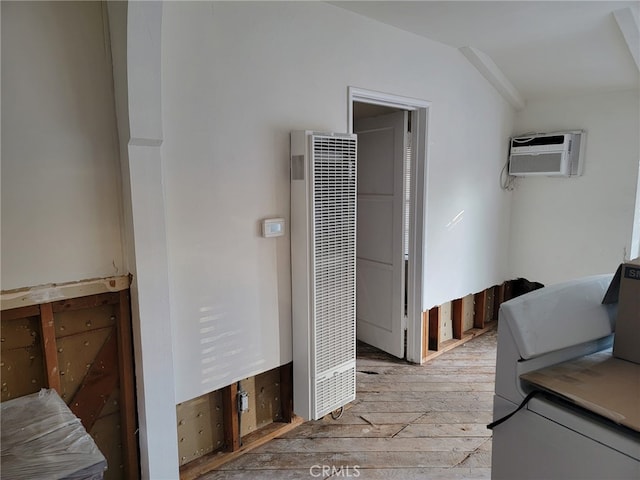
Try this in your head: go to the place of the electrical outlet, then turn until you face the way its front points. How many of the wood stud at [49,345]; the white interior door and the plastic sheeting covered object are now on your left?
1

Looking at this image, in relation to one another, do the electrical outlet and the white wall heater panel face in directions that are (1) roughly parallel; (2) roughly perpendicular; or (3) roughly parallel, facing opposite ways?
roughly parallel

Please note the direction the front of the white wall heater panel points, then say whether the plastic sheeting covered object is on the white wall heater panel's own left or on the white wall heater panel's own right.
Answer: on the white wall heater panel's own right

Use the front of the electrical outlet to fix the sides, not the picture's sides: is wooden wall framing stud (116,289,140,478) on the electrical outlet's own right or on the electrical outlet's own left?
on the electrical outlet's own right

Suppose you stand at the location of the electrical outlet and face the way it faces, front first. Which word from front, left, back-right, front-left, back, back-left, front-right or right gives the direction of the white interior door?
left

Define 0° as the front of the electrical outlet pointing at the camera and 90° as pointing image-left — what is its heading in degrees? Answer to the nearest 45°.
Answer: approximately 315°

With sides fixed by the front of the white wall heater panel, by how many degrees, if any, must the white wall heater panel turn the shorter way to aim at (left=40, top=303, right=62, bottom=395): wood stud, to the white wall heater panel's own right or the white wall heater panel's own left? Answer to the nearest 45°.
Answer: approximately 90° to the white wall heater panel's own right

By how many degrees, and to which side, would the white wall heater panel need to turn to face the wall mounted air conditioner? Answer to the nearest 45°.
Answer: approximately 90° to its left

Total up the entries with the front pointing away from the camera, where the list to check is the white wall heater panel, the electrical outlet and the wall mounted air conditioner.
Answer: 0

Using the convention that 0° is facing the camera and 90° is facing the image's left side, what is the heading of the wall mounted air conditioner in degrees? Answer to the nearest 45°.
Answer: approximately 45°

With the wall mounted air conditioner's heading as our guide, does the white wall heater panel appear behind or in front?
in front

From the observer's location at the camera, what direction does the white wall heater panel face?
facing the viewer and to the right of the viewer

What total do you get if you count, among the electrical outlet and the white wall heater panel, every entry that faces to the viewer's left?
0
